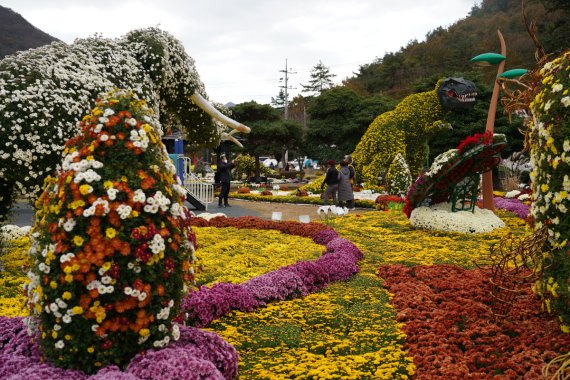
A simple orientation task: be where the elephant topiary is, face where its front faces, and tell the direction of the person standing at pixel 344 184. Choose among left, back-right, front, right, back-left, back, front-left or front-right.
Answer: front-left

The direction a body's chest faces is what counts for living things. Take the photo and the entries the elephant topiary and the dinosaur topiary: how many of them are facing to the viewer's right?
2

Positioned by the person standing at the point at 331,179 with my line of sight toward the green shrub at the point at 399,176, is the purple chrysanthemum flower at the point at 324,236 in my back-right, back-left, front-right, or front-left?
back-right

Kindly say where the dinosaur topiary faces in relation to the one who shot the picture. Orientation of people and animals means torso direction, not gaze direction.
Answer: facing to the right of the viewer

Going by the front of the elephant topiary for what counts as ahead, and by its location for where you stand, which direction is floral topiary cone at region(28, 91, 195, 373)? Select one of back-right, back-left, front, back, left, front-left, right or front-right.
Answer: right

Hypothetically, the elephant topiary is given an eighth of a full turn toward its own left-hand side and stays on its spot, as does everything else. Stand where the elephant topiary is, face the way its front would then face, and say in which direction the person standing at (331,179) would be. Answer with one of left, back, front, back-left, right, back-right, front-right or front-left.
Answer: front

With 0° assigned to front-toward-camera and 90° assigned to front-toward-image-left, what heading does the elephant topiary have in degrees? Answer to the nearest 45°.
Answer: approximately 270°

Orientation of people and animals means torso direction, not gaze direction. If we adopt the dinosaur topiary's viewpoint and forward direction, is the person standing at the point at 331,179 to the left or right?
on its right

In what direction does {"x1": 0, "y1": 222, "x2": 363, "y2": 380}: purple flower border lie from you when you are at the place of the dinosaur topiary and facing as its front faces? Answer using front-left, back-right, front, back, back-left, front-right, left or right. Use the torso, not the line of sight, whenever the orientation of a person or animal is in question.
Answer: right
